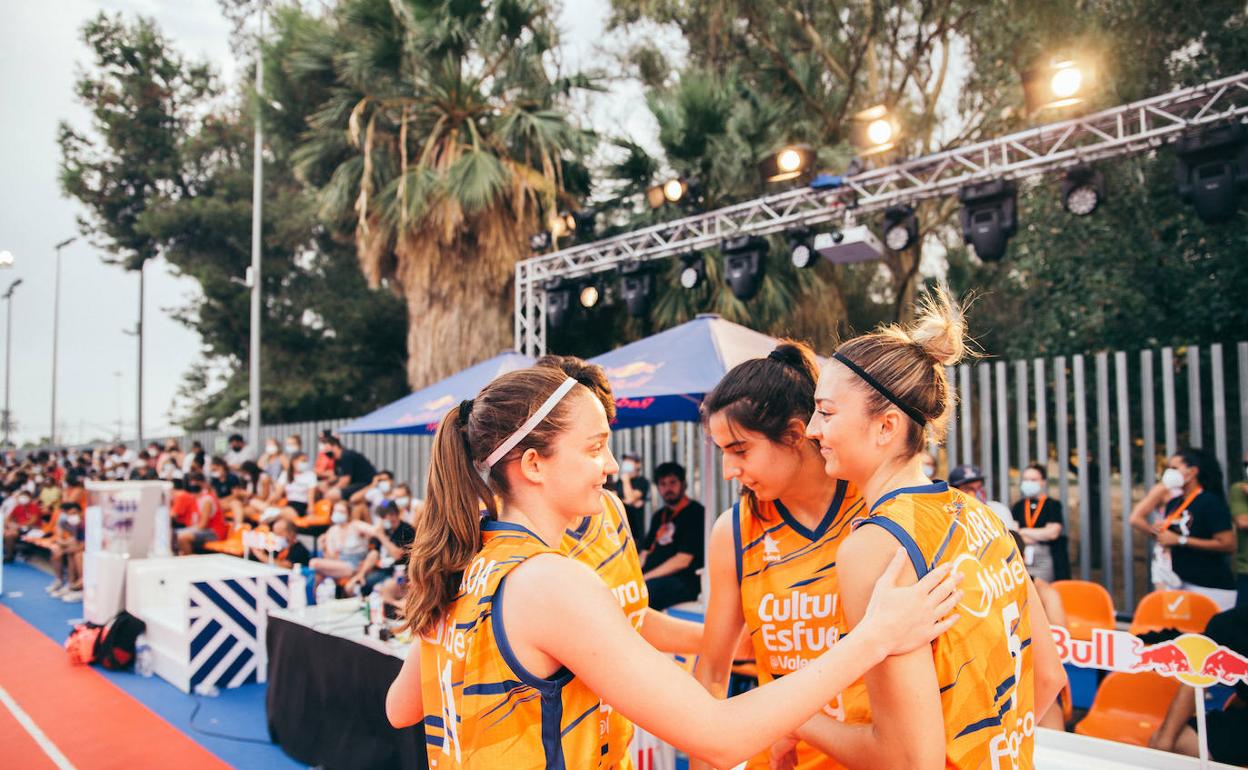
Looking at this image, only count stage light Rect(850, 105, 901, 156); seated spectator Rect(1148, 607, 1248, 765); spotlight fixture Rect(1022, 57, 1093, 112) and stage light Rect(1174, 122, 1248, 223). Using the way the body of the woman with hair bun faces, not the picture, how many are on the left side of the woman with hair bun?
0

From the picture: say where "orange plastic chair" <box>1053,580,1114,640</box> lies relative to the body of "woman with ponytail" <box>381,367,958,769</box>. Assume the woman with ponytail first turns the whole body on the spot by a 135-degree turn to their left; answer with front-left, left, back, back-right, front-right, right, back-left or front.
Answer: back-right

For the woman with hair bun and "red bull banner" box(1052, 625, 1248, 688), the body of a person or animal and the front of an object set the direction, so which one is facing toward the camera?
the red bull banner

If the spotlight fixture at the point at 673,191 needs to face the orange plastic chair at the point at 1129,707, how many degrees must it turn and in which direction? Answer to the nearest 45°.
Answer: approximately 45° to its left

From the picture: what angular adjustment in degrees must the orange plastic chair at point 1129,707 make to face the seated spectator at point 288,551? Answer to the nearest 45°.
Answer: approximately 45° to its right

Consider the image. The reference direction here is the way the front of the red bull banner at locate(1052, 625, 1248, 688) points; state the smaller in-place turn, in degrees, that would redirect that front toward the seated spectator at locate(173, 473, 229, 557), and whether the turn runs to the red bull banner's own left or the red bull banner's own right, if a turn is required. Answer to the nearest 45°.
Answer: approximately 90° to the red bull banner's own right

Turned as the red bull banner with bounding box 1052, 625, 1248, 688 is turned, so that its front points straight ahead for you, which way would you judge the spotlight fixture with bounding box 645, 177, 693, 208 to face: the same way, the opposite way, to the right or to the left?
the same way

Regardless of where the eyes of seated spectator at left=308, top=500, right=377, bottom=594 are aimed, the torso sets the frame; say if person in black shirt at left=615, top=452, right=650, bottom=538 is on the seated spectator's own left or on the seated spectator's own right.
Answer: on the seated spectator's own left

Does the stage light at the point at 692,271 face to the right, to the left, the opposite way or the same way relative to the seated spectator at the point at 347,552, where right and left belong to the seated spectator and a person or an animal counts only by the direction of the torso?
the same way

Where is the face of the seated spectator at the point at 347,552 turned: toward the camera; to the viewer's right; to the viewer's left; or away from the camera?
toward the camera

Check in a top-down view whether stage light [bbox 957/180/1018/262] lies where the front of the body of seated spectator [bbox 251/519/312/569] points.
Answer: no

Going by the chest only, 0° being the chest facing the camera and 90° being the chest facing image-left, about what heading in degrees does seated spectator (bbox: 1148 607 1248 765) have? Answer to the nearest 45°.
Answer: approximately 90°

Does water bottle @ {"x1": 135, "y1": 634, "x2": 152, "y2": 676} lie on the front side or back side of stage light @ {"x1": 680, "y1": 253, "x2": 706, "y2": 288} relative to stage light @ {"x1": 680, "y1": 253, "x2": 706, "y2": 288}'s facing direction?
on the front side

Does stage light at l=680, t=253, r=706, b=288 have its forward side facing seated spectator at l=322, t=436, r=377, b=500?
no

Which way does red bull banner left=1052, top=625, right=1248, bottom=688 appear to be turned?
toward the camera
